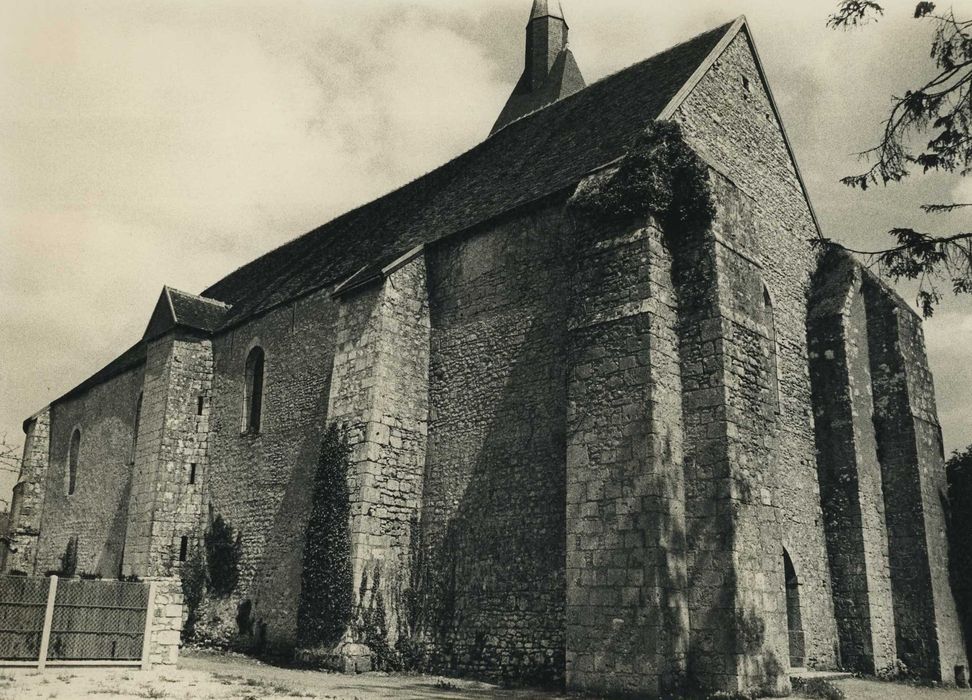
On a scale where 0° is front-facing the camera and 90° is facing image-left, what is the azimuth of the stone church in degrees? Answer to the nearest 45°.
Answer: approximately 315°

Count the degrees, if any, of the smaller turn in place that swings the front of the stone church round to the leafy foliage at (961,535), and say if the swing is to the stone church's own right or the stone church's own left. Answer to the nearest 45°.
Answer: approximately 45° to the stone church's own left

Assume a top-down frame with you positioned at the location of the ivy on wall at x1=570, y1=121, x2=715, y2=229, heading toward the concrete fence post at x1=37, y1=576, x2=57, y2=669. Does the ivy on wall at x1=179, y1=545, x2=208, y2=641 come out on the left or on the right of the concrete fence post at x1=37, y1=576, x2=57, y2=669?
right
